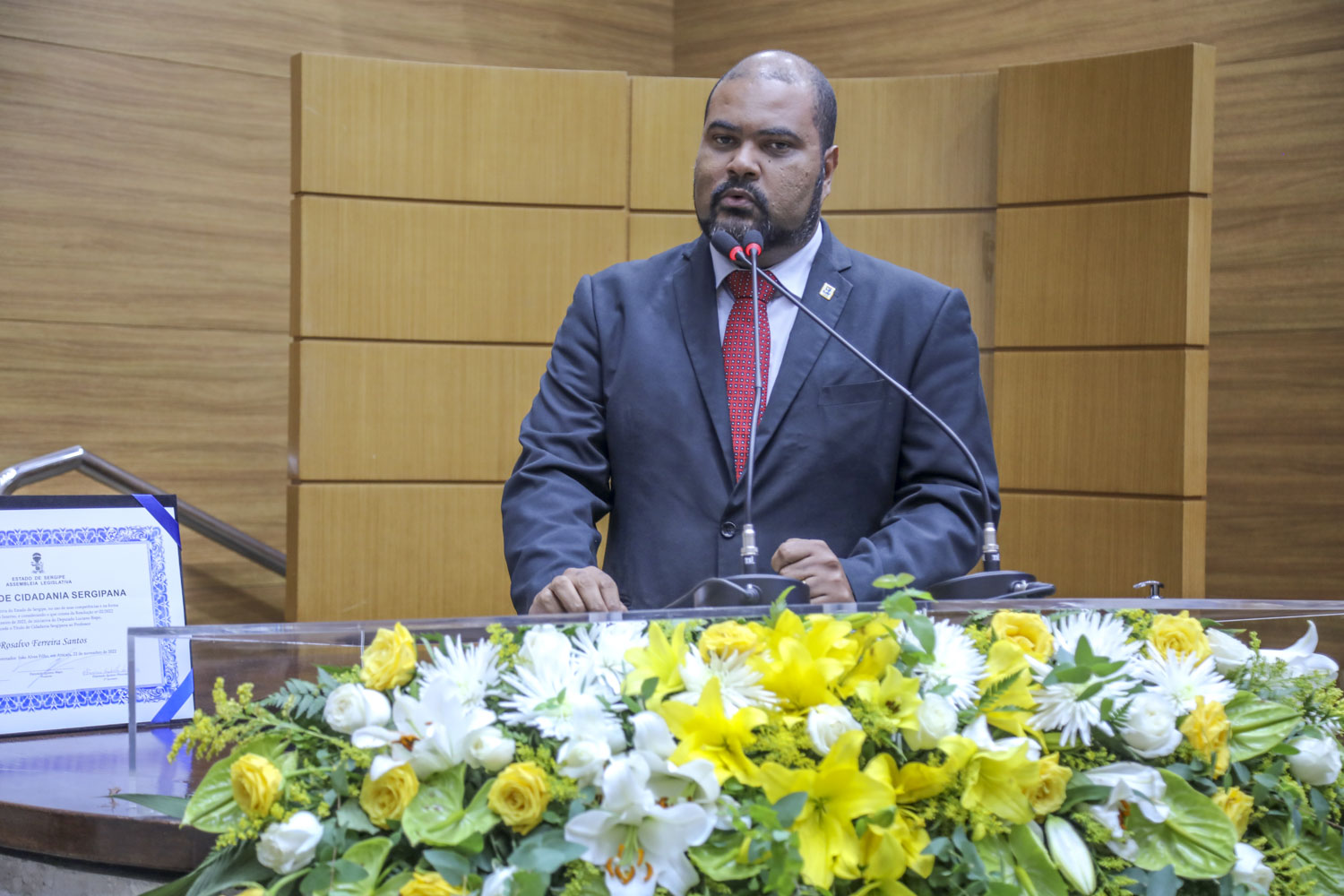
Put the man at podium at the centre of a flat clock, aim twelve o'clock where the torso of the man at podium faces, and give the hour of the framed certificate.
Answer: The framed certificate is roughly at 2 o'clock from the man at podium.

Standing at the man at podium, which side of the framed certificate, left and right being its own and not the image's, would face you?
left

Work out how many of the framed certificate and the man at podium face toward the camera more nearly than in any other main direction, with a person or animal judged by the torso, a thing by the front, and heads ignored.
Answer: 2

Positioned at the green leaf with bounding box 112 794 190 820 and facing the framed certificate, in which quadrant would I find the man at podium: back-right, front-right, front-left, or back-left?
front-right

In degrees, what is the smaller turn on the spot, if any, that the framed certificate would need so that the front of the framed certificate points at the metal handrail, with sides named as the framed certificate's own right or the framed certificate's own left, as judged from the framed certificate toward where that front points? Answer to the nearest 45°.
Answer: approximately 180°

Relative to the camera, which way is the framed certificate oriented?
toward the camera

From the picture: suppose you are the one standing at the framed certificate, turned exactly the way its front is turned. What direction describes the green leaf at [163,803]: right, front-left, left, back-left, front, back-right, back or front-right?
front

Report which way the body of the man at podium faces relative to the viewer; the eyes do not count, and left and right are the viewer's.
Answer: facing the viewer

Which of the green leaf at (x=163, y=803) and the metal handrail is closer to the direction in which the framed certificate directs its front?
the green leaf

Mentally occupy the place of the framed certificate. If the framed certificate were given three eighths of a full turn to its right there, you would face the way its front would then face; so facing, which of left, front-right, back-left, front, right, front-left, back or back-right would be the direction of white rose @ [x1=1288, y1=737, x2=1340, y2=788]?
back

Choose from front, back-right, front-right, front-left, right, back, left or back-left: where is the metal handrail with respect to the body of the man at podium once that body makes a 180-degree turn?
front-left

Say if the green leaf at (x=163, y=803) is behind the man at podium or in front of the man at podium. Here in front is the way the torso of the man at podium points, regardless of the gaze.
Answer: in front
